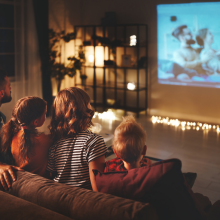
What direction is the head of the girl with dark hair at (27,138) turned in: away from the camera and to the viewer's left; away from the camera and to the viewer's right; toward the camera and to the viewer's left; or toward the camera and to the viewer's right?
away from the camera and to the viewer's right

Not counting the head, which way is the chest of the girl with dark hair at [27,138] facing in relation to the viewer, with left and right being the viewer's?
facing away from the viewer and to the right of the viewer

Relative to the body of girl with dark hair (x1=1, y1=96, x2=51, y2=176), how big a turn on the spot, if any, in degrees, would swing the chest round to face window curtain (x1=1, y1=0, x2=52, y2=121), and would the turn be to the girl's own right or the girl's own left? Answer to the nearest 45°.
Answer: approximately 45° to the girl's own left

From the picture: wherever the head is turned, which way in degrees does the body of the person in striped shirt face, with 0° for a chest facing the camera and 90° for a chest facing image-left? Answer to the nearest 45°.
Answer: approximately 225°

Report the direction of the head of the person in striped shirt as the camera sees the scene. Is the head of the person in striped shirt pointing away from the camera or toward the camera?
away from the camera

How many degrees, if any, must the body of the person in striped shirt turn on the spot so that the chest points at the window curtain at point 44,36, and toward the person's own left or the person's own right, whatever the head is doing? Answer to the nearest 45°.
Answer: approximately 45° to the person's own left
